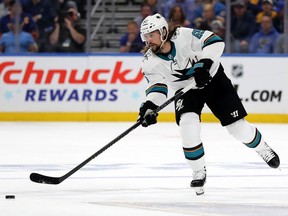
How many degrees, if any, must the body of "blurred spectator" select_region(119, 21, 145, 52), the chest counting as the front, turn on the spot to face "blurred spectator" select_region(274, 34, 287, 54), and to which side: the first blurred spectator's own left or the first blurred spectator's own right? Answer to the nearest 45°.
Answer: approximately 90° to the first blurred spectator's own left

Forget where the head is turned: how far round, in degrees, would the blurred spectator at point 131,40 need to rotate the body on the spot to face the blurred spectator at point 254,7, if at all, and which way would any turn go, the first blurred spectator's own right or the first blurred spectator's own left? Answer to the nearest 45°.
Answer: approximately 90° to the first blurred spectator's own left

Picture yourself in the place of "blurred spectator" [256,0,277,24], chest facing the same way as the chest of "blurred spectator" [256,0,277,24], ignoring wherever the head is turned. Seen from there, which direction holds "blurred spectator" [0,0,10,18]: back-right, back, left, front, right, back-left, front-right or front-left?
right

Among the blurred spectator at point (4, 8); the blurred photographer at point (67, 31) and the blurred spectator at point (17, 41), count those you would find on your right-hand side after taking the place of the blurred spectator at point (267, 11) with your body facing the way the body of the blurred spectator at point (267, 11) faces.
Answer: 3

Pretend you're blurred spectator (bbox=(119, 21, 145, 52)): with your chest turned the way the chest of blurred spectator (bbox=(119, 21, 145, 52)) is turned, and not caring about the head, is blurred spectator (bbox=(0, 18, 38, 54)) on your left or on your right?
on your right

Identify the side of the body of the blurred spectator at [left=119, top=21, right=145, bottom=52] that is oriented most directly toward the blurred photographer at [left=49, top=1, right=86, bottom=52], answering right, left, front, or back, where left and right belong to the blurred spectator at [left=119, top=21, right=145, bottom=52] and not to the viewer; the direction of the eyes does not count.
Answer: right

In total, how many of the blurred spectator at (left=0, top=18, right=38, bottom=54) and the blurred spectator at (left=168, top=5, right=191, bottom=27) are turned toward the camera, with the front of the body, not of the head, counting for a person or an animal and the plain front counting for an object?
2

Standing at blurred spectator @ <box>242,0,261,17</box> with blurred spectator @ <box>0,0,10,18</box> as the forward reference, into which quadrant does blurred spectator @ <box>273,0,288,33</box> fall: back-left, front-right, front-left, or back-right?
back-left
